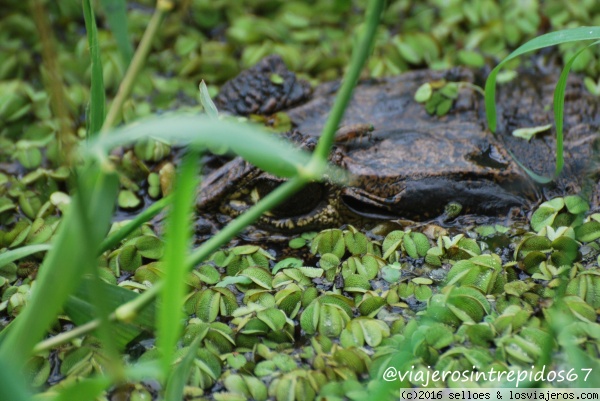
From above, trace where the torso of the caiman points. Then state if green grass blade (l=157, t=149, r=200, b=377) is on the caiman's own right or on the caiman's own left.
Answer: on the caiman's own left

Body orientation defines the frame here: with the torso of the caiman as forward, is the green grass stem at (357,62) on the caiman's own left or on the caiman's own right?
on the caiman's own left

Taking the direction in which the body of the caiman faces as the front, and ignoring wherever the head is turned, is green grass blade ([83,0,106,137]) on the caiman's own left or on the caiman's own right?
on the caiman's own left

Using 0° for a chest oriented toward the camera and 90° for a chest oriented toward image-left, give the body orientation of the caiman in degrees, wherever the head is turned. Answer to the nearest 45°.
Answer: approximately 90°

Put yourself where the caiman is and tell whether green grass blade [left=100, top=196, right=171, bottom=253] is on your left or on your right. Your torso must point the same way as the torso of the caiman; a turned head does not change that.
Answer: on your left

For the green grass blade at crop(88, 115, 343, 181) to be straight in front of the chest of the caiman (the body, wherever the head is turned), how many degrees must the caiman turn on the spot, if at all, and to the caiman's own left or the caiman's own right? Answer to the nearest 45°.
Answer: approximately 90° to the caiman's own left
